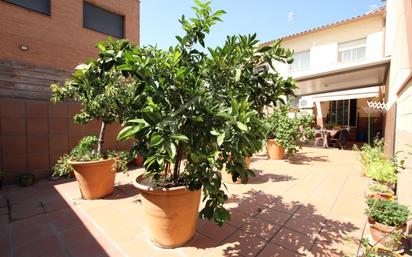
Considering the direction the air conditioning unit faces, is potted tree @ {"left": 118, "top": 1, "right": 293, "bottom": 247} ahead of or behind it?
ahead

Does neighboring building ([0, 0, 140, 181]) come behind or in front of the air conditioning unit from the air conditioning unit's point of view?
in front

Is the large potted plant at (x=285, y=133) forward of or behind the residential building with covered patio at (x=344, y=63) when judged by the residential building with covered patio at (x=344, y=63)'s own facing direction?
forward

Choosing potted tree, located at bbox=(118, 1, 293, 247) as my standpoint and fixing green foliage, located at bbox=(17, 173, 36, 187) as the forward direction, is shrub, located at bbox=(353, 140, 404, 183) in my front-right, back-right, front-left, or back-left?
back-right

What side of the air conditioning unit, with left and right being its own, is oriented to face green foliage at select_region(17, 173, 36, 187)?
front

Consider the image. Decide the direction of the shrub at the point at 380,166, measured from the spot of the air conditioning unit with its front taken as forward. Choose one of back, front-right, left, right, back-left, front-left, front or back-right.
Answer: front

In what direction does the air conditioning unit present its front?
toward the camera

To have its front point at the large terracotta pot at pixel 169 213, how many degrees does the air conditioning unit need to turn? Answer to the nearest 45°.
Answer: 0° — it already faces it

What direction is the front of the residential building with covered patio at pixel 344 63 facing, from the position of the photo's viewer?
facing the viewer and to the left of the viewer

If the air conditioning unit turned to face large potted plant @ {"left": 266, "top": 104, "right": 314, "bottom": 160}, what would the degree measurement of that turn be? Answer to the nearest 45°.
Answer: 0° — it already faces it

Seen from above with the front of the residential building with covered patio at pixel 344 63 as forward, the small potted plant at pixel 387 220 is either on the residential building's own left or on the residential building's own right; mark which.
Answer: on the residential building's own left
